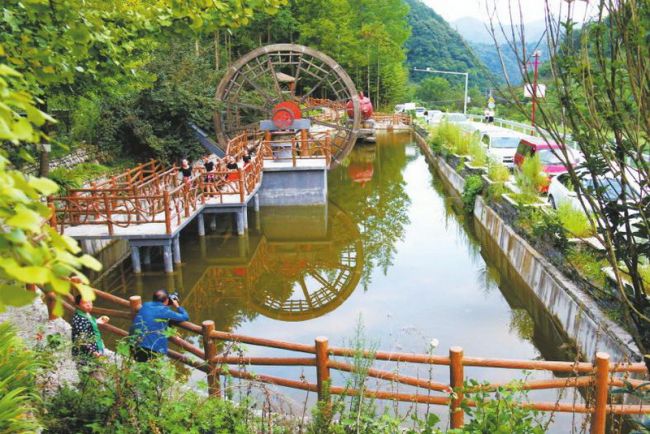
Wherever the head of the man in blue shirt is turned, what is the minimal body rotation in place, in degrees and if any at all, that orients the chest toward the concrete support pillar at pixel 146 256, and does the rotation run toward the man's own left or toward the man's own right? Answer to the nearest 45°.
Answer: approximately 45° to the man's own left

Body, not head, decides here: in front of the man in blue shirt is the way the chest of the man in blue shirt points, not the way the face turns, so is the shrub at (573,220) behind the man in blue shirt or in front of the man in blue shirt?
in front

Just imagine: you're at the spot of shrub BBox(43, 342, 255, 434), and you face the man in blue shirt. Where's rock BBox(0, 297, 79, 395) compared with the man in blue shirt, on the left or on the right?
left

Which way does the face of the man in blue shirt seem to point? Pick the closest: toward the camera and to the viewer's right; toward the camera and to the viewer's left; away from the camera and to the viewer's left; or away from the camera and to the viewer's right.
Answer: away from the camera and to the viewer's right

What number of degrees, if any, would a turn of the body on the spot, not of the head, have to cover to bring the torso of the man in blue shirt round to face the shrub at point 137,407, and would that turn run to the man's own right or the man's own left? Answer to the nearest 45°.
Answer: approximately 135° to the man's own right

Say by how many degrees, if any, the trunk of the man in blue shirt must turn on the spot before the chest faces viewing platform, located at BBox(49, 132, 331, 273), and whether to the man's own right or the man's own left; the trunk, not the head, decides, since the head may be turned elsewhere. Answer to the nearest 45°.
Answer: approximately 45° to the man's own left

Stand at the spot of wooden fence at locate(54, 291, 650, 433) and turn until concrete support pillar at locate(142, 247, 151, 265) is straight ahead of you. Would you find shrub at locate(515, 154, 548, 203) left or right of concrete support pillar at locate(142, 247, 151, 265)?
right

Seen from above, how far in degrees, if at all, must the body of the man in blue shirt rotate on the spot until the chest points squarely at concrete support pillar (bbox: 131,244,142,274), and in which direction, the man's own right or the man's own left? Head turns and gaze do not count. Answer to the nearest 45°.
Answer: approximately 45° to the man's own left

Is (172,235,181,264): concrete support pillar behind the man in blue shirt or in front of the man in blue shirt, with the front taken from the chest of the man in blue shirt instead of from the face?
in front
